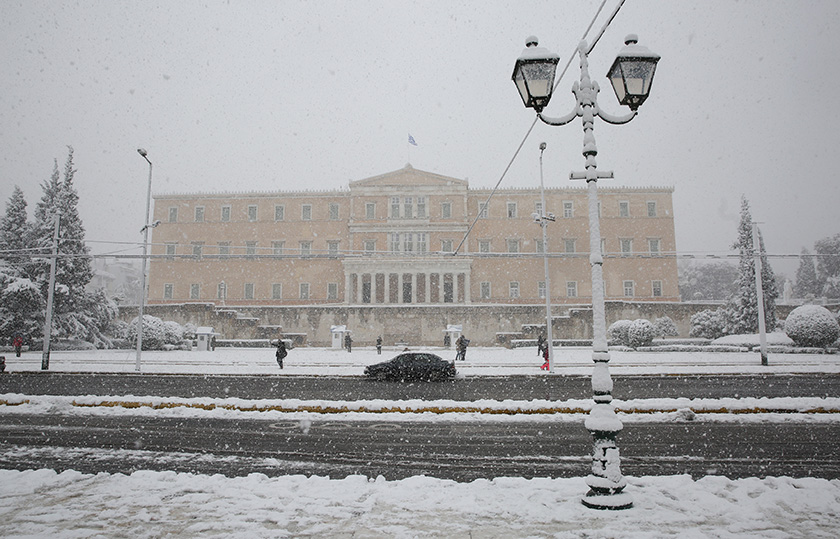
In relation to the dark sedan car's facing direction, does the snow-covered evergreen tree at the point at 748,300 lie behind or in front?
behind

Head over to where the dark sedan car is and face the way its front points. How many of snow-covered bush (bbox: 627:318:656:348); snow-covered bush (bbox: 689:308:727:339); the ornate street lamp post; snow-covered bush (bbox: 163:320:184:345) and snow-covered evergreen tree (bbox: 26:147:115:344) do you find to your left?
1

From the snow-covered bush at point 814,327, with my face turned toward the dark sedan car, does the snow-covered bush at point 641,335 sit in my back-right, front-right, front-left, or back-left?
front-right

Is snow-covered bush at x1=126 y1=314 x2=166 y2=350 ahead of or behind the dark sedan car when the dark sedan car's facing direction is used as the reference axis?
ahead

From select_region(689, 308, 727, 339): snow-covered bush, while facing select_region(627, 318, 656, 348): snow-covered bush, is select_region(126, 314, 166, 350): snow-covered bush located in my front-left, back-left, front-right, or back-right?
front-right

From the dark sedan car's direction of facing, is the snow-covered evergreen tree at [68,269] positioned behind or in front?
in front

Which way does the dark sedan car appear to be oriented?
to the viewer's left

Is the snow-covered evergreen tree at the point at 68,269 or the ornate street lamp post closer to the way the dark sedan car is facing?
the snow-covered evergreen tree

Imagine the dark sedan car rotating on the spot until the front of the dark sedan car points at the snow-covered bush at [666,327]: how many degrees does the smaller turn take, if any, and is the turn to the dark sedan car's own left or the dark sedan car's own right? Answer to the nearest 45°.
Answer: approximately 135° to the dark sedan car's own right

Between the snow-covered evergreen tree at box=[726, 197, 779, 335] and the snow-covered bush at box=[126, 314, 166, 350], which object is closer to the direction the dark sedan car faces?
the snow-covered bush

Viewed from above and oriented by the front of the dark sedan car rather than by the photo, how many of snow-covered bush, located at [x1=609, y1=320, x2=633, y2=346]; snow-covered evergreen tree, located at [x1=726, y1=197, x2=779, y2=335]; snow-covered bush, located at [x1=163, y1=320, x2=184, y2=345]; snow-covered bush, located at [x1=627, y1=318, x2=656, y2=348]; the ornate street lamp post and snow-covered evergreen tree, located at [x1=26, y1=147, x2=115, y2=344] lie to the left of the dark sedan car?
1

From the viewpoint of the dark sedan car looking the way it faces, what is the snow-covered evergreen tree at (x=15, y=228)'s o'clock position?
The snow-covered evergreen tree is roughly at 1 o'clock from the dark sedan car.

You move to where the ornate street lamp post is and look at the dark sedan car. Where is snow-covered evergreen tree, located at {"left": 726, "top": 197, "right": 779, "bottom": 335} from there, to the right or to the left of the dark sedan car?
right

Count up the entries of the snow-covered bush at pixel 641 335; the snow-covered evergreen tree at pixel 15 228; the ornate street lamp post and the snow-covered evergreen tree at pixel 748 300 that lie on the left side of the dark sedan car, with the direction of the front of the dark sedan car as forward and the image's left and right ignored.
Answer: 1
